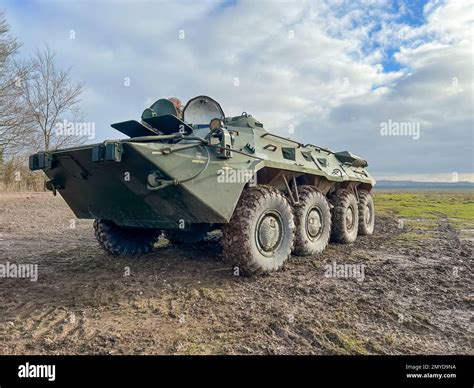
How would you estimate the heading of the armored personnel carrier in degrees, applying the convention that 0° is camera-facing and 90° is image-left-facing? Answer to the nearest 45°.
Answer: approximately 45°
